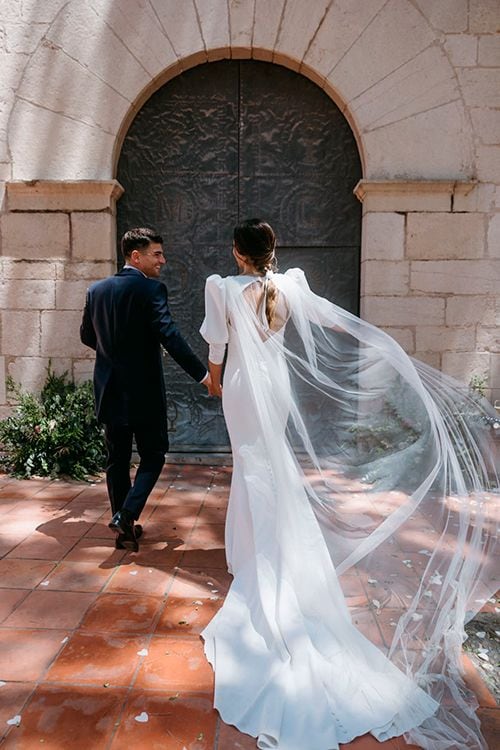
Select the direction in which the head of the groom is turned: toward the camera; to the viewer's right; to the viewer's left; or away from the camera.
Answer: to the viewer's right

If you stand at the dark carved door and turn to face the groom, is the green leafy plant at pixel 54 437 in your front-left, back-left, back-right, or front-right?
front-right

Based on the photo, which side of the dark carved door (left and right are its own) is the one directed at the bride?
front

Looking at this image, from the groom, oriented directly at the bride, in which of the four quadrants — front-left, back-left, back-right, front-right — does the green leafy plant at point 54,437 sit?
back-left

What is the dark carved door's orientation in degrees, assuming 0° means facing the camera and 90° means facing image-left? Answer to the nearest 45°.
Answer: approximately 0°
